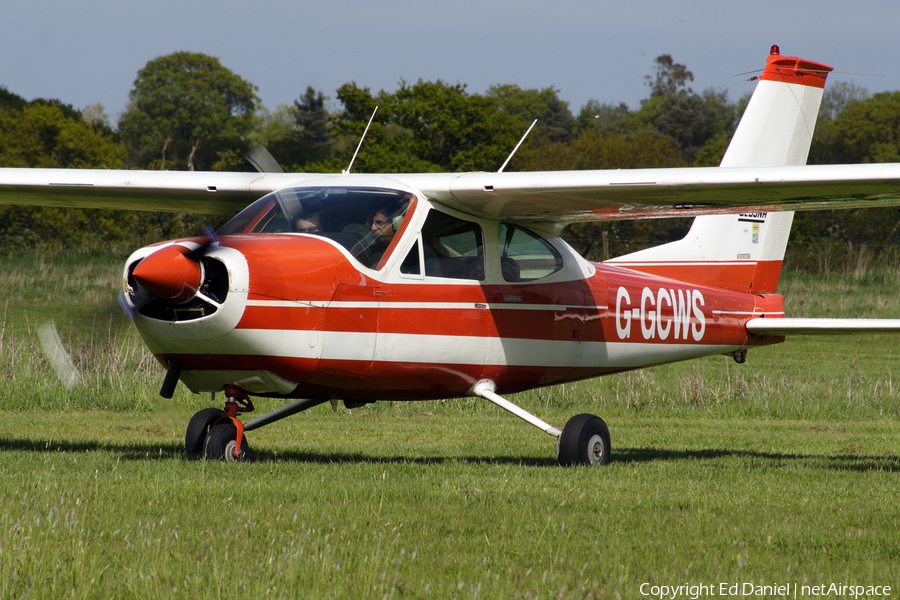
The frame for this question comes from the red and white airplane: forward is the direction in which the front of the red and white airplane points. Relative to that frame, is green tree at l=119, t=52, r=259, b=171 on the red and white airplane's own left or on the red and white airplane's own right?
on the red and white airplane's own right

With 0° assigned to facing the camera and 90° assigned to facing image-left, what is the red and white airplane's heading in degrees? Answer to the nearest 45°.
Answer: approximately 45°
